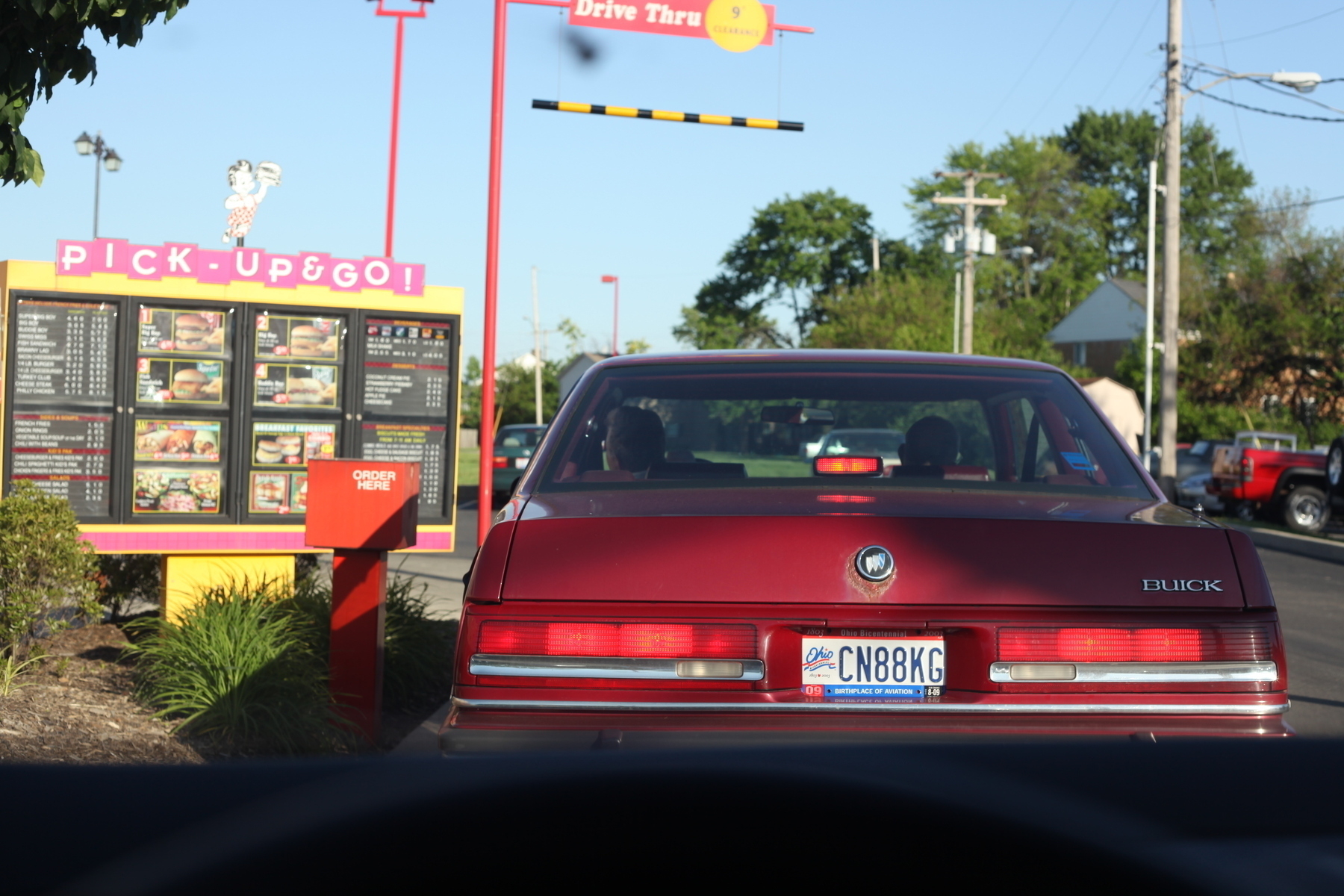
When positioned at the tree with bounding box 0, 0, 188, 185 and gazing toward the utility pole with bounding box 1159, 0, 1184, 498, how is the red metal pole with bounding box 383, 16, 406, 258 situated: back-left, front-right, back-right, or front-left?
front-left

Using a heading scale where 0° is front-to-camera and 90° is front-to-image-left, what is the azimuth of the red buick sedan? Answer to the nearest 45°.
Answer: approximately 180°

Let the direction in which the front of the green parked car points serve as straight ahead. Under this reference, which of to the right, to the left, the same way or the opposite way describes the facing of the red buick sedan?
the same way

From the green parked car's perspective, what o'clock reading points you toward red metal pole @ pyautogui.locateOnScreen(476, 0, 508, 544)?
The red metal pole is roughly at 6 o'clock from the green parked car.

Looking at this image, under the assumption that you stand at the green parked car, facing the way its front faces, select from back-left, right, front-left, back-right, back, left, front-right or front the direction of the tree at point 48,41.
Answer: back

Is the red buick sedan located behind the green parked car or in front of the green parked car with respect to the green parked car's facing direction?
behind

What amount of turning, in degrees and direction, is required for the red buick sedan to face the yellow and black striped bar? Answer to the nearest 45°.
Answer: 0° — it already faces it

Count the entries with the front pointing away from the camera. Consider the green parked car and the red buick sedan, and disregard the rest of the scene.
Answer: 2

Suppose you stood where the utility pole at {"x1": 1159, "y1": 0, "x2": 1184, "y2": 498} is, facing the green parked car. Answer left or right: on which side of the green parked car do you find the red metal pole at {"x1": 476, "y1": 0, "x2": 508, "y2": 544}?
left

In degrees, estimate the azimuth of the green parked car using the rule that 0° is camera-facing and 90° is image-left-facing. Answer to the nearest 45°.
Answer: approximately 180°

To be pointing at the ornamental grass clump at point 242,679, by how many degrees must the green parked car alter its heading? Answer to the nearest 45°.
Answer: approximately 180°
